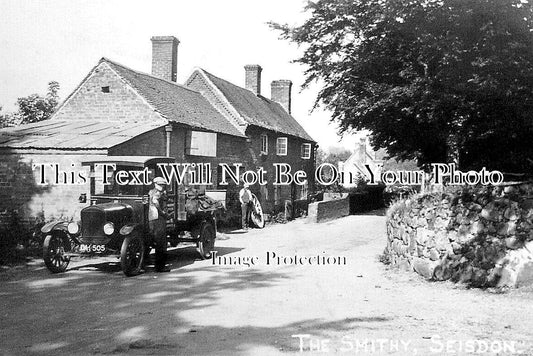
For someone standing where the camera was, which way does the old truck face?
facing the viewer and to the left of the viewer

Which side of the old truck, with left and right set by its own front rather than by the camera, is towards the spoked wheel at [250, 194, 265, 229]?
back

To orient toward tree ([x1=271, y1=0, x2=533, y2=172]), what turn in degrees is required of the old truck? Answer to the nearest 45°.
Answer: approximately 180°

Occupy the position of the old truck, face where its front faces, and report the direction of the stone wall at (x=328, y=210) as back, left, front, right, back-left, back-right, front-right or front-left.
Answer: back

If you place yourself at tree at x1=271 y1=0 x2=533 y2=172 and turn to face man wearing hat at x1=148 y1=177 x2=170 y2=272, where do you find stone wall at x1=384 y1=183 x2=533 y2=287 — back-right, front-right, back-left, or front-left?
front-left

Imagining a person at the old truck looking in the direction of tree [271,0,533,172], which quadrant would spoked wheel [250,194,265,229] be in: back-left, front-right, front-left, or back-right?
front-left

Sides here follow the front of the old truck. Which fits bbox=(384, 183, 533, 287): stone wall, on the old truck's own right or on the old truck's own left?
on the old truck's own left
